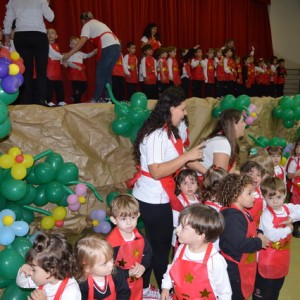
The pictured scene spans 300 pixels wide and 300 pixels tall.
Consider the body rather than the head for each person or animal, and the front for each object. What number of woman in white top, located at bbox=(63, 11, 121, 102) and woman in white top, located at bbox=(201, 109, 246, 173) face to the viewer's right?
1

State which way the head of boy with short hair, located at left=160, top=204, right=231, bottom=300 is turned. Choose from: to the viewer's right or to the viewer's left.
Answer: to the viewer's left

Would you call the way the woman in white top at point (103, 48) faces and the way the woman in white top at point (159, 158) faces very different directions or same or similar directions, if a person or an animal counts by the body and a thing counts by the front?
very different directions

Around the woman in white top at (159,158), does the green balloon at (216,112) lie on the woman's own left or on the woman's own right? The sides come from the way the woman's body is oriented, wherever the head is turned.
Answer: on the woman's own left

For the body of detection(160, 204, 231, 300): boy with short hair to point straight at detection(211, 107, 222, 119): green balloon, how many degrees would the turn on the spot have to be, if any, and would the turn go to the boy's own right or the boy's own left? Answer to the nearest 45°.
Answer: approximately 135° to the boy's own right

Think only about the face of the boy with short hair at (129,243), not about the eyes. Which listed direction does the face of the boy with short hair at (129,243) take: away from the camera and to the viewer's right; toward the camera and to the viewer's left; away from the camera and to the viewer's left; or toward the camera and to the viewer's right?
toward the camera and to the viewer's right

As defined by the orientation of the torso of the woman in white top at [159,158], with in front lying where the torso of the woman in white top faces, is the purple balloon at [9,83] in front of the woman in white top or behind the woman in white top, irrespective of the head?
behind

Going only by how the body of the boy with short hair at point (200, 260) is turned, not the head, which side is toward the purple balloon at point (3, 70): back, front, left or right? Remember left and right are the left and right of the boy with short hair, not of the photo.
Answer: right
